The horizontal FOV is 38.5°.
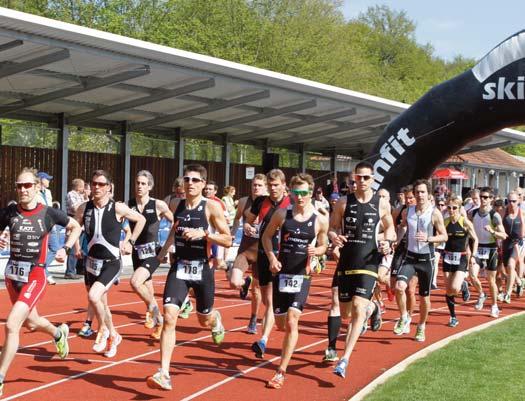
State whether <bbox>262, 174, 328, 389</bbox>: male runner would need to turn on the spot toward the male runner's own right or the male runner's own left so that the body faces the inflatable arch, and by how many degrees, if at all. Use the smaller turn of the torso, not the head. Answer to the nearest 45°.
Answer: approximately 135° to the male runner's own left

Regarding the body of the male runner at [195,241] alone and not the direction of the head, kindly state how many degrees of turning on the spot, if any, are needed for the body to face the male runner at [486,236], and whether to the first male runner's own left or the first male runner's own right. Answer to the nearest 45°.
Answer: approximately 180°

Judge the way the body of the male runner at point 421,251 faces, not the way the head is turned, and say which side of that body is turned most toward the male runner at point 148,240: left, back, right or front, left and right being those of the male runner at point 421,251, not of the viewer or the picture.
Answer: right

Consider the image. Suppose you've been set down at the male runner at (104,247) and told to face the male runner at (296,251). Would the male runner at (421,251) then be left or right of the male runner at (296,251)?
left

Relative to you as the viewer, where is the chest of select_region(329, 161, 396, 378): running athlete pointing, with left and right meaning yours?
facing the viewer

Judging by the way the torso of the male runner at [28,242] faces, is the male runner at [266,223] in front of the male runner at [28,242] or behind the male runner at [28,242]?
behind

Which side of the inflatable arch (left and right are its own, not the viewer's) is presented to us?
front

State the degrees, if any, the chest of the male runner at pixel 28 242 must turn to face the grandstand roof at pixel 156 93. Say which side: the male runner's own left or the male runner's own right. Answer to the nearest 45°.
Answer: approximately 135° to the male runner's own right

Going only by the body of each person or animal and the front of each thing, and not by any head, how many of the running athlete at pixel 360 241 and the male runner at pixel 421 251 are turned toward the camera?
2

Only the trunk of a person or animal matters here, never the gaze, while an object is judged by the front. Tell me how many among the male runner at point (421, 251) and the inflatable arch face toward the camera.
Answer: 2

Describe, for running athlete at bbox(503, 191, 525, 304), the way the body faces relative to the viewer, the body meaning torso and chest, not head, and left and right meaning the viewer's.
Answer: facing the viewer and to the left of the viewer
